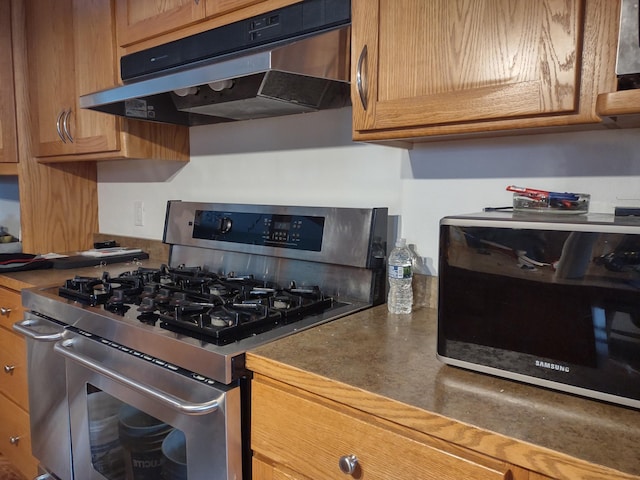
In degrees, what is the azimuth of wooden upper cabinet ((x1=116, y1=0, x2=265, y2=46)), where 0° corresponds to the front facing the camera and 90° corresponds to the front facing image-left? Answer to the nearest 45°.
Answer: approximately 45°

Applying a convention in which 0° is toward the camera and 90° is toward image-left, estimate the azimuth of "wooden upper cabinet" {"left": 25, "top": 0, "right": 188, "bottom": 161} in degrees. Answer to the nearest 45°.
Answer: approximately 45°

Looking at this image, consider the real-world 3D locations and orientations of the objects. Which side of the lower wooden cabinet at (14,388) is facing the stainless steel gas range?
left

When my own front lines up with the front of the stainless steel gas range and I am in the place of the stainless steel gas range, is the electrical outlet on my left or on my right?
on my right

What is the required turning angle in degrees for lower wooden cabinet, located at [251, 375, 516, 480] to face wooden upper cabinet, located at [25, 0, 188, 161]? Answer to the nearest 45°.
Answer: approximately 90° to its right

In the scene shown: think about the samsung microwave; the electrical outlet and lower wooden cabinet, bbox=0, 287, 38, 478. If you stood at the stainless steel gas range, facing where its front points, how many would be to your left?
1

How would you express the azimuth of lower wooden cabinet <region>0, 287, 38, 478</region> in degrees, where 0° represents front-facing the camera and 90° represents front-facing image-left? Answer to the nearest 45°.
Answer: approximately 45°

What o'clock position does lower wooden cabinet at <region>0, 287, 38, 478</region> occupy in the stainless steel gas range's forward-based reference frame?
The lower wooden cabinet is roughly at 3 o'clock from the stainless steel gas range.
